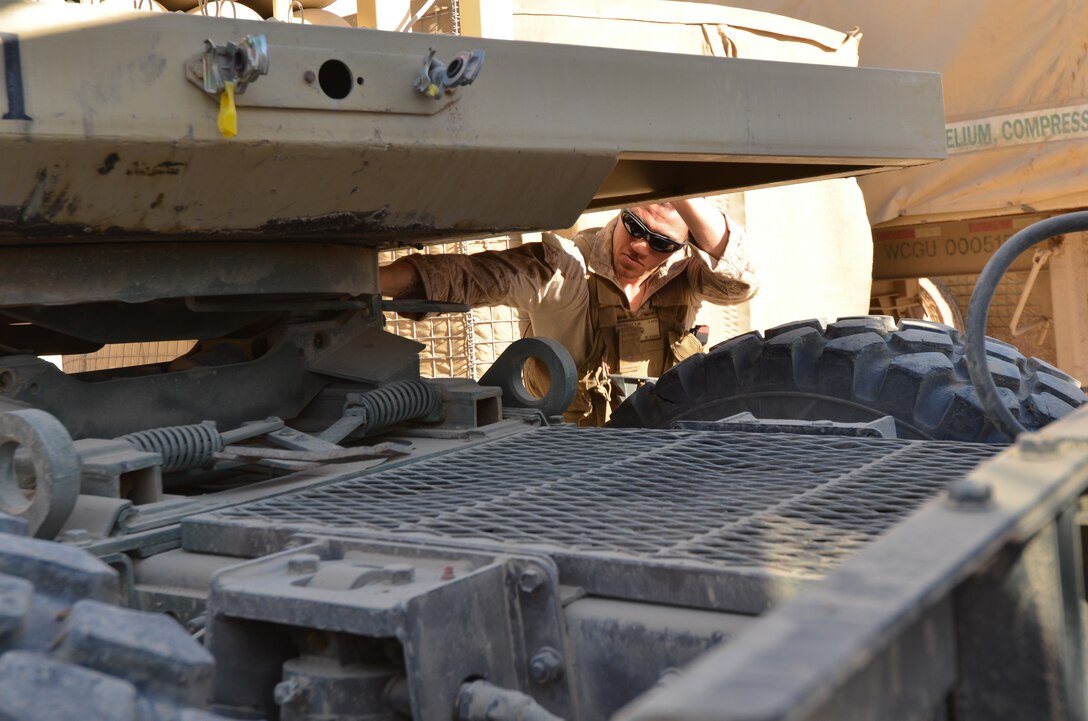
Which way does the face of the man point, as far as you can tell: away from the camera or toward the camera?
toward the camera

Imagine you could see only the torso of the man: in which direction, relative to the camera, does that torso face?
toward the camera

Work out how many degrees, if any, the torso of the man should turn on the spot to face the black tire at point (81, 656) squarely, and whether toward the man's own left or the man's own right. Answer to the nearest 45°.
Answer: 0° — they already face it

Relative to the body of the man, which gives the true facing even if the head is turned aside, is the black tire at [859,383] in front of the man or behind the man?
in front

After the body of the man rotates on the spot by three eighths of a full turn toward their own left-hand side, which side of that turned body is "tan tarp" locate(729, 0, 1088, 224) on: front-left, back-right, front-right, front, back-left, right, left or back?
front

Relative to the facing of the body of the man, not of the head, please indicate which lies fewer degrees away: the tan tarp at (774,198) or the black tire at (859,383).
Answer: the black tire
